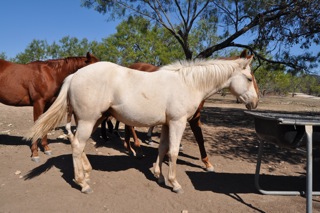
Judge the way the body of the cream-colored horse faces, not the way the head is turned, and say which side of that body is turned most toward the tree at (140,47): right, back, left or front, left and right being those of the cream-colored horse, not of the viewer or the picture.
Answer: left

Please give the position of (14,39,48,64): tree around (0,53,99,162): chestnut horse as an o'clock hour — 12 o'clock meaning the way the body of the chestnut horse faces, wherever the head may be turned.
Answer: The tree is roughly at 9 o'clock from the chestnut horse.

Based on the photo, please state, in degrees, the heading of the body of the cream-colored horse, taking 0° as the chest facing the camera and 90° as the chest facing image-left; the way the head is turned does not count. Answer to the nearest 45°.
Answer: approximately 270°

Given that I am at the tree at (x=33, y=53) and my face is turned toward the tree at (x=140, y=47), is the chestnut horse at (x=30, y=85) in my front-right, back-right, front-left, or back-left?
front-right

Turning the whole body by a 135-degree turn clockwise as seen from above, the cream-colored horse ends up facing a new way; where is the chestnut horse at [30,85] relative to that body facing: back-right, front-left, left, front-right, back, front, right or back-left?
right

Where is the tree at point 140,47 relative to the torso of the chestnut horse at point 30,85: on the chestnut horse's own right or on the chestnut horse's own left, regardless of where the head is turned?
on the chestnut horse's own left

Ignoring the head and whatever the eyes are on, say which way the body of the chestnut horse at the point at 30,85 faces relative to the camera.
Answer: to the viewer's right
